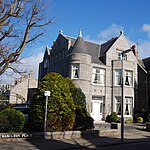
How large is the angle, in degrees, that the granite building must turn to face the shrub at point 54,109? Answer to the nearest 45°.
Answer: approximately 45° to its right

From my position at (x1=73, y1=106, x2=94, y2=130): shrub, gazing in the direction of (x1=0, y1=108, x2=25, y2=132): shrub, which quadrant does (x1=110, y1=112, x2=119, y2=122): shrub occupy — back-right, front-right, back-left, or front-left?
back-right

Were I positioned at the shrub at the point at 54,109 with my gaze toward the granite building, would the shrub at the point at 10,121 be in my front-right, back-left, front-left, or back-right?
back-left

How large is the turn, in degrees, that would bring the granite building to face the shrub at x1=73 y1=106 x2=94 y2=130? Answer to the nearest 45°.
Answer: approximately 45° to its right

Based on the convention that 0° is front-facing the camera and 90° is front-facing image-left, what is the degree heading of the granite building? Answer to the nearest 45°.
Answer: approximately 315°

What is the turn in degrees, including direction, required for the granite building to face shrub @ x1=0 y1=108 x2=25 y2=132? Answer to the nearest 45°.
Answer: approximately 45° to its right
